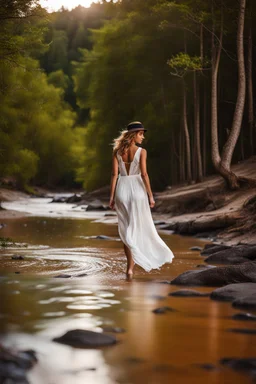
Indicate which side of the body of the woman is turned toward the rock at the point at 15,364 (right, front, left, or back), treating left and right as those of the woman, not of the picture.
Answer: back

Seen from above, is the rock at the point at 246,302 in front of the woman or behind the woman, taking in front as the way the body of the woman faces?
behind

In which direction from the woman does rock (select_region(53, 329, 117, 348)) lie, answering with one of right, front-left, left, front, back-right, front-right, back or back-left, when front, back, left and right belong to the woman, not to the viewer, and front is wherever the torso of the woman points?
back

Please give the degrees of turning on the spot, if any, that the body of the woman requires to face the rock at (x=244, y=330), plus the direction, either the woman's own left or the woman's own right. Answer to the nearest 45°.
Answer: approximately 180°

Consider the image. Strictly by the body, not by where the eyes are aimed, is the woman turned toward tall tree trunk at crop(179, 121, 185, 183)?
yes

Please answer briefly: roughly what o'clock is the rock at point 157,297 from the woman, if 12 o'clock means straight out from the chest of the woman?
The rock is roughly at 6 o'clock from the woman.

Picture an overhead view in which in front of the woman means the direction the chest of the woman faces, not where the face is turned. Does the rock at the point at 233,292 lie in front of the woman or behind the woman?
behind

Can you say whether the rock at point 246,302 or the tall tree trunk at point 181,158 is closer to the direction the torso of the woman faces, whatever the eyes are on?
the tall tree trunk

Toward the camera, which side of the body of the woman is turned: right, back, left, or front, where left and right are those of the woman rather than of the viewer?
back

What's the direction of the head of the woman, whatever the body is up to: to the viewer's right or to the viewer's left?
to the viewer's right

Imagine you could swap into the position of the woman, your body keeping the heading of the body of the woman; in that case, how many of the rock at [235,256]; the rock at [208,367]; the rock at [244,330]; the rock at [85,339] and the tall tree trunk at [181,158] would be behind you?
3

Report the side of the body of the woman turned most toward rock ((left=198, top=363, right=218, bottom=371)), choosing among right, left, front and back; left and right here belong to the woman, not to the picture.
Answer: back

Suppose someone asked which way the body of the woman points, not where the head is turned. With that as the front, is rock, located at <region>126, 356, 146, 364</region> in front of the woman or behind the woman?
behind
